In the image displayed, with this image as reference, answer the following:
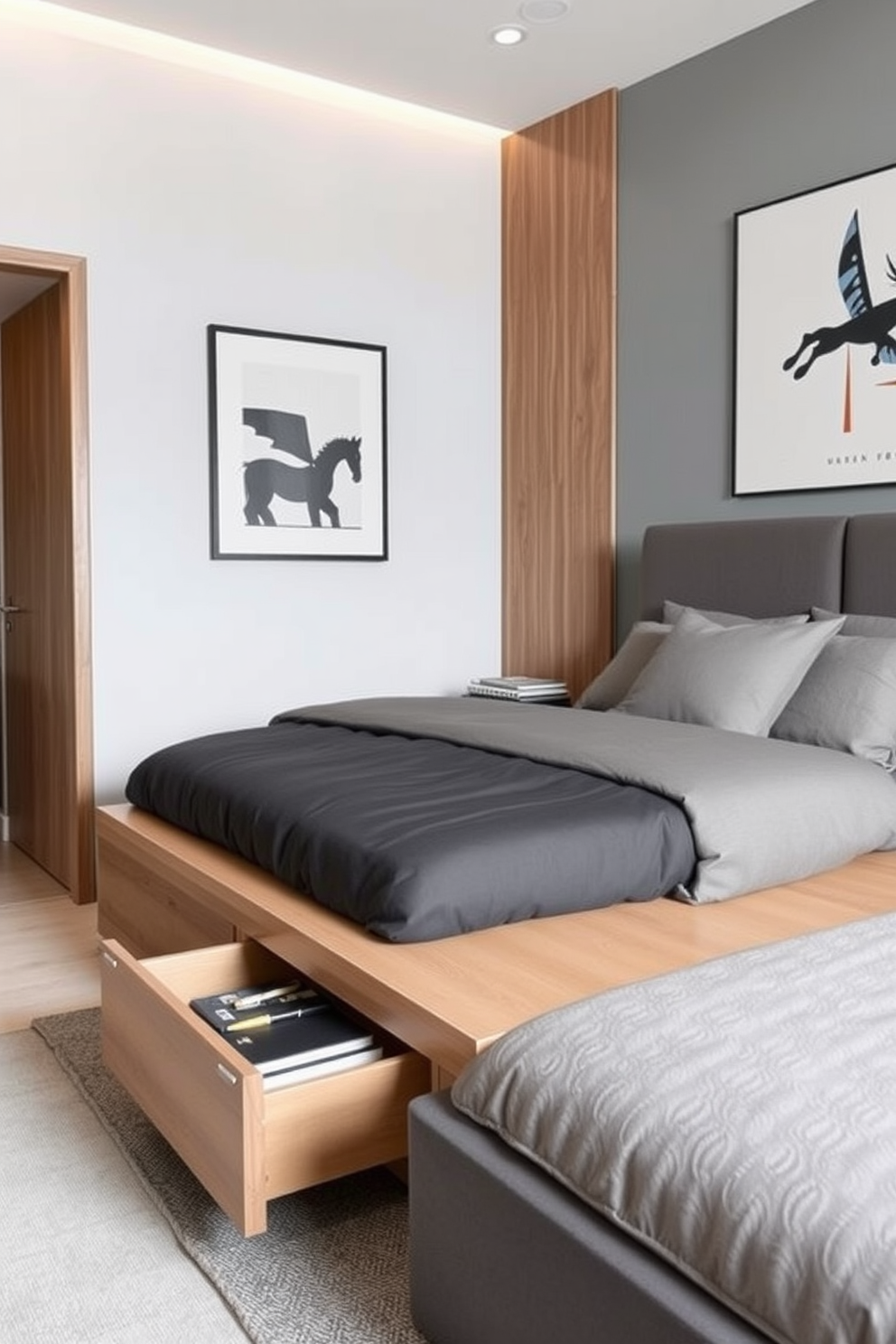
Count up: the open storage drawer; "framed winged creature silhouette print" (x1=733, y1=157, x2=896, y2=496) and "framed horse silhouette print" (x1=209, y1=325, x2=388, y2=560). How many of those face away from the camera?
0

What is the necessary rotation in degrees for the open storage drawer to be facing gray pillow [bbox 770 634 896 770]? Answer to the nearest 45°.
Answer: approximately 180°

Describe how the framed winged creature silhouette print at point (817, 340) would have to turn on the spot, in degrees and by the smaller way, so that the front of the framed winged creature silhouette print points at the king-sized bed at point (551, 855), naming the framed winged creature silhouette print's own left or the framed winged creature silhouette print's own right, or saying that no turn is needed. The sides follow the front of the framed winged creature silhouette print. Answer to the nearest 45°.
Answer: approximately 45° to the framed winged creature silhouette print's own left

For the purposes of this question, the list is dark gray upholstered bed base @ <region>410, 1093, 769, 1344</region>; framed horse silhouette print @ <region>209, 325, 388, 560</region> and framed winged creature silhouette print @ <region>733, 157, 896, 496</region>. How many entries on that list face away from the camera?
0

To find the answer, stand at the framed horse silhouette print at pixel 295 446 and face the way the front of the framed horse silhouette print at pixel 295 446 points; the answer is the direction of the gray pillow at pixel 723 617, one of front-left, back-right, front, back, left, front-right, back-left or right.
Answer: front

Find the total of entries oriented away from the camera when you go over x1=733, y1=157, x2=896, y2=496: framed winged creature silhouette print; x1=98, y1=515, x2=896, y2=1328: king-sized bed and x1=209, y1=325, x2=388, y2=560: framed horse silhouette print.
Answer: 0

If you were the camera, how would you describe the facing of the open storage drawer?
facing the viewer and to the left of the viewer

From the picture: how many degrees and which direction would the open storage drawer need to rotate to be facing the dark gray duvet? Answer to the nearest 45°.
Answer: approximately 180°

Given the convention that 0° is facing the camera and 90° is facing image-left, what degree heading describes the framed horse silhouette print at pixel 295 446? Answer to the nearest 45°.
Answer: approximately 315°

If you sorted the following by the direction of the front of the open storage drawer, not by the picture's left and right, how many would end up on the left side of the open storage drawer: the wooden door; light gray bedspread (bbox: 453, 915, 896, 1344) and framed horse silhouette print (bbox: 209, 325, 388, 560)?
1

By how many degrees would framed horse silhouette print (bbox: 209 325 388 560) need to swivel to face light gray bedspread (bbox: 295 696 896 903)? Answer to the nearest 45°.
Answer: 0° — it already faces it

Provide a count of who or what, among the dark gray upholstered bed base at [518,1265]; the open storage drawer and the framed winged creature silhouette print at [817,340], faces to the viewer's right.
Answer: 0

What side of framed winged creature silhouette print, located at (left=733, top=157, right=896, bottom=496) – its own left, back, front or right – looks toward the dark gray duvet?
front

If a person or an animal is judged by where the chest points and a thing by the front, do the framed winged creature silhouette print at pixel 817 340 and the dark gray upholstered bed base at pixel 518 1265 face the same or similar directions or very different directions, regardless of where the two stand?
same or similar directions
